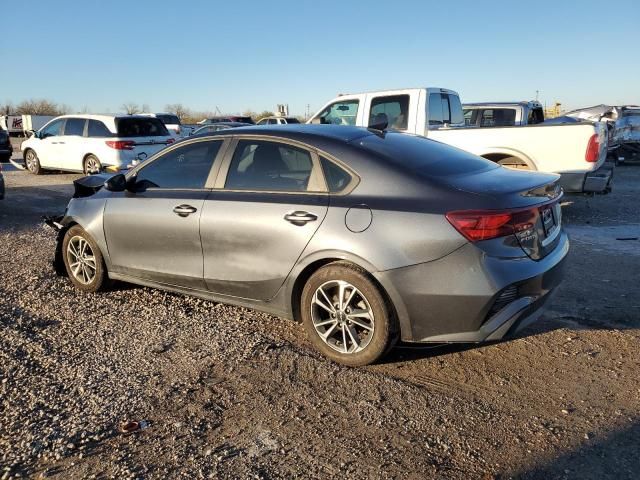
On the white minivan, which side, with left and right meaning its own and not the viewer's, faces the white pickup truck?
back

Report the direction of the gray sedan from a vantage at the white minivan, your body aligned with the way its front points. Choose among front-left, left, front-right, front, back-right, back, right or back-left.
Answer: back-left

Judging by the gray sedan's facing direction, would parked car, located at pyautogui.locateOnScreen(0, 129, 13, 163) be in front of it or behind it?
in front

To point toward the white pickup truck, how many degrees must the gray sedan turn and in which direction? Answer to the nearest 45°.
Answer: approximately 90° to its right

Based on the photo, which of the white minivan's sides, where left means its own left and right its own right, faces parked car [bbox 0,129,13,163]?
front

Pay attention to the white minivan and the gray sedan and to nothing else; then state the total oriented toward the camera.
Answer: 0

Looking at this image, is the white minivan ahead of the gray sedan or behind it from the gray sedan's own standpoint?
ahead

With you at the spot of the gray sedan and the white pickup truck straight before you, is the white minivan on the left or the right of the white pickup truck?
left

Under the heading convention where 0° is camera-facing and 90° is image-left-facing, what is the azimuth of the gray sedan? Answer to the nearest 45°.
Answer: approximately 135°

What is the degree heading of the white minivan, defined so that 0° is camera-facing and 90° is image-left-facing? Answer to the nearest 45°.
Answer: approximately 135°
